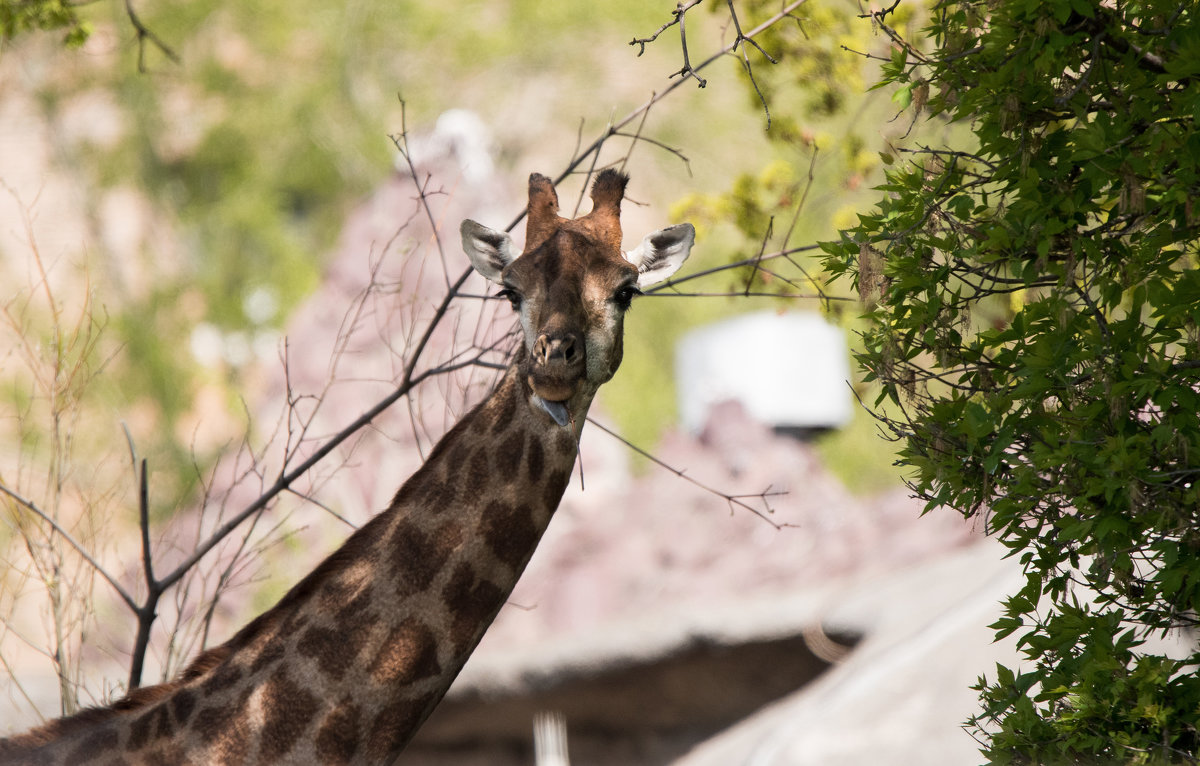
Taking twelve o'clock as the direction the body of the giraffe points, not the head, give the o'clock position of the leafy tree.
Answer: The leafy tree is roughly at 1 o'clock from the giraffe.

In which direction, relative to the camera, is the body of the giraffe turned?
to the viewer's right
